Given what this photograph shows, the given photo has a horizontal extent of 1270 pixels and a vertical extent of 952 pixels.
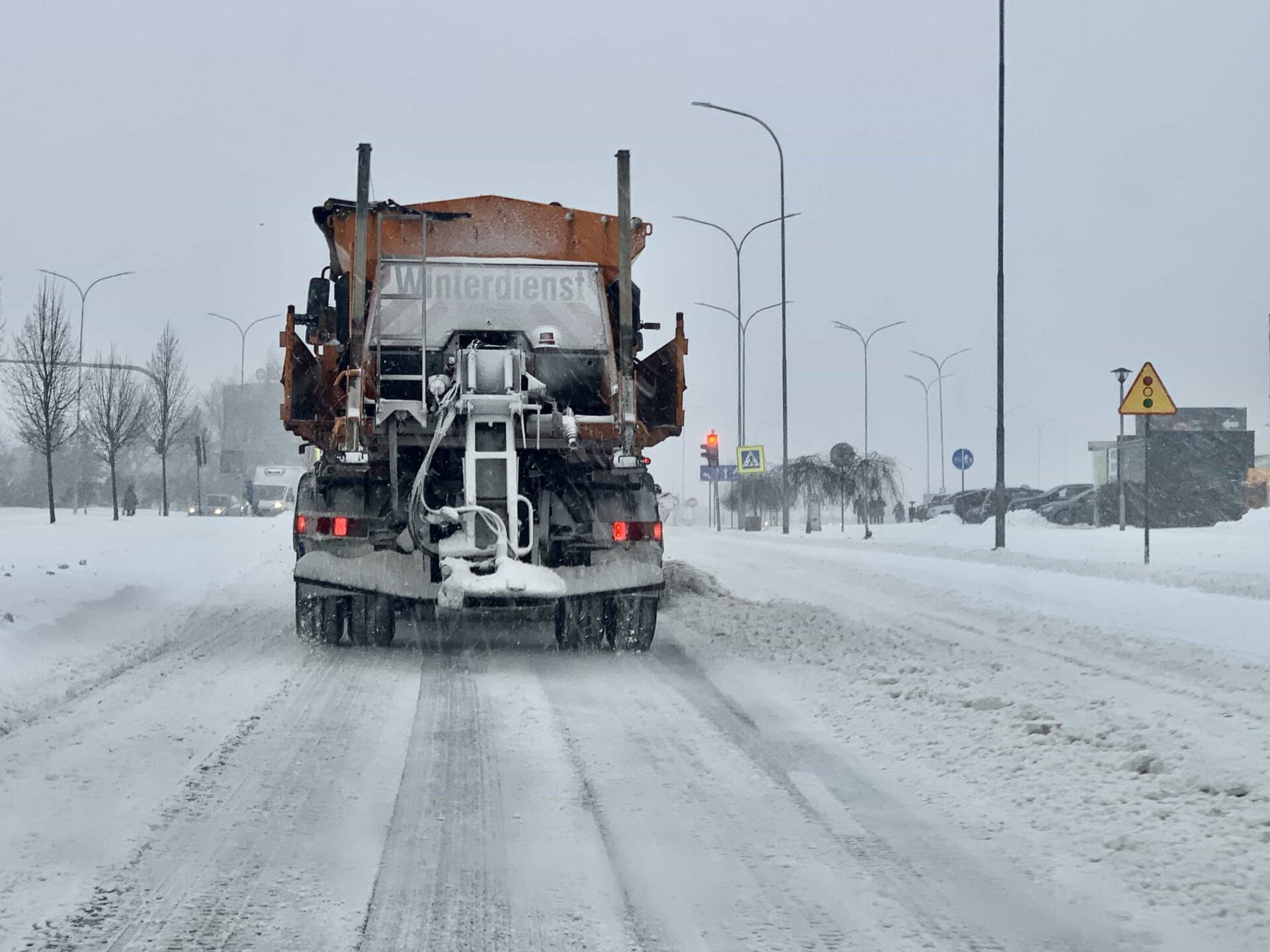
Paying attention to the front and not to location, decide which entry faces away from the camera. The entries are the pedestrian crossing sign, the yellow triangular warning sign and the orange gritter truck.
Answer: the orange gritter truck

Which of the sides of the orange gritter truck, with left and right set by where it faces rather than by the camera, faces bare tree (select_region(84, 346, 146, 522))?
front

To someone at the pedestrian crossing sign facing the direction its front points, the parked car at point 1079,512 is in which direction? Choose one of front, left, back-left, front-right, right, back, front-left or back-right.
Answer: left

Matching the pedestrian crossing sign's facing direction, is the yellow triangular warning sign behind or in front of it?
in front

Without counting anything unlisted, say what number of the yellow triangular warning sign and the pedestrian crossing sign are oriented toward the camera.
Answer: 2

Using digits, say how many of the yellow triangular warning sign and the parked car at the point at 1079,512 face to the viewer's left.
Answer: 1

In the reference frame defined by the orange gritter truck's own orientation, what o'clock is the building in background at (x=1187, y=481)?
The building in background is roughly at 1 o'clock from the orange gritter truck.

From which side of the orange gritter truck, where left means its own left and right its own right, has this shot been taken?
back

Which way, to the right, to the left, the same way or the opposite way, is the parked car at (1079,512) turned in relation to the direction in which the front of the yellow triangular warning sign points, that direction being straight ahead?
to the right

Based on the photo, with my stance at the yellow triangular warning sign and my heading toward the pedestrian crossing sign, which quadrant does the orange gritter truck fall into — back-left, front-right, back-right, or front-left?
back-left

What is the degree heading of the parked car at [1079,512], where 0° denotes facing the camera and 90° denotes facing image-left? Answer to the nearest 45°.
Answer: approximately 90°

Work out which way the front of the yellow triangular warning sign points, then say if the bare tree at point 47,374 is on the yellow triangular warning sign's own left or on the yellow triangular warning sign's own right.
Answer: on the yellow triangular warning sign's own right

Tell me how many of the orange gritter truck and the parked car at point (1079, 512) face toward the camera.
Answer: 0

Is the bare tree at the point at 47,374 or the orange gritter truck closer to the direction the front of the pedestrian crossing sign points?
the orange gritter truck
